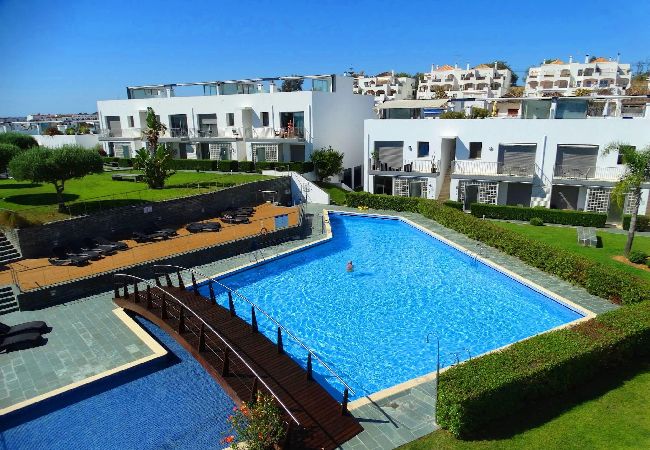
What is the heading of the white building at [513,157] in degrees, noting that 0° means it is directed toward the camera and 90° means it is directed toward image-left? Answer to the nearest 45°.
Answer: approximately 45°

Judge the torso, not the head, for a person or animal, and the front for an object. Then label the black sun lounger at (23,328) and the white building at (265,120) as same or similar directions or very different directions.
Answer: very different directions

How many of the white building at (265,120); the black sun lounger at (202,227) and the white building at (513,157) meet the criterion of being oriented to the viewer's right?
1

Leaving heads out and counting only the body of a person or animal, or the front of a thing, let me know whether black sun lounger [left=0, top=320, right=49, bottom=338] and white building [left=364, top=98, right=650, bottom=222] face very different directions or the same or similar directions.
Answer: very different directions

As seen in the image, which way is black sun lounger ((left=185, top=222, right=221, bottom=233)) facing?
to the viewer's right

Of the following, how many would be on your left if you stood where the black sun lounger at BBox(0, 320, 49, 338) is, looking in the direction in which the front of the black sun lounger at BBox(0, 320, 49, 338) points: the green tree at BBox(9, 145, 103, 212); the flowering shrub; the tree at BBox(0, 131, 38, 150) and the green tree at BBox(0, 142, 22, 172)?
3

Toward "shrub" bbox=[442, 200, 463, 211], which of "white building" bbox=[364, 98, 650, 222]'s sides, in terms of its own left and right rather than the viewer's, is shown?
front

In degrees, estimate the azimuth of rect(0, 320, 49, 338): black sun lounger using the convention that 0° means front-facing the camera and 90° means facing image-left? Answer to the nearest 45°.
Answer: approximately 270°

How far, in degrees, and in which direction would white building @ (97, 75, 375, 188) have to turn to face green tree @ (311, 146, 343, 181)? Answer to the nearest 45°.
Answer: approximately 90° to its left

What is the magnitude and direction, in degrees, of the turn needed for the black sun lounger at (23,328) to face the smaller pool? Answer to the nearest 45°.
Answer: approximately 90° to its right

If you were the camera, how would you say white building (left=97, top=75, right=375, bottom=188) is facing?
facing the viewer and to the left of the viewer

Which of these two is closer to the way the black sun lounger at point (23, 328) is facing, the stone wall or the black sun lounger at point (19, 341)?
the stone wall
